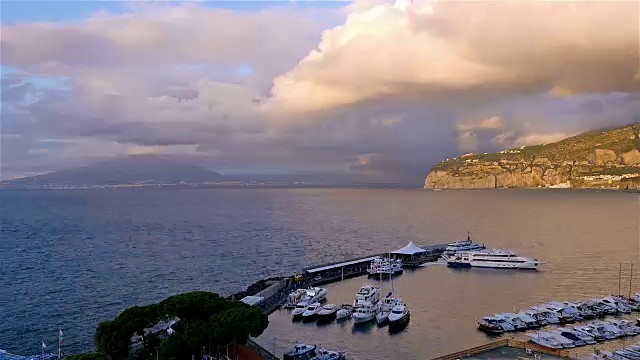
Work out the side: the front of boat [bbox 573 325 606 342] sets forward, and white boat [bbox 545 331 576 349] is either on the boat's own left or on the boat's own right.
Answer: on the boat's own left

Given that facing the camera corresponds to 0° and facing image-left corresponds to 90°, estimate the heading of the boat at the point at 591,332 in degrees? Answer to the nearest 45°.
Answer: approximately 135°

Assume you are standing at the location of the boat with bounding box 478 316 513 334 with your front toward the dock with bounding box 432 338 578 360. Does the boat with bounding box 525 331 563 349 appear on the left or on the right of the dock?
left
